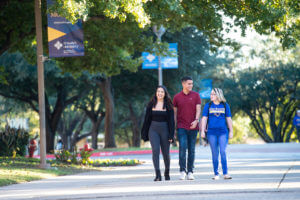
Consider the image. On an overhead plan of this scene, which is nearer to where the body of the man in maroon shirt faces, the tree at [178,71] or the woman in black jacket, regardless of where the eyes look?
the woman in black jacket

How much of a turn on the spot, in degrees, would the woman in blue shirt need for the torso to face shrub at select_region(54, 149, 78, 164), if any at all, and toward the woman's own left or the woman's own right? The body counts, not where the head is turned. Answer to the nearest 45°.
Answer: approximately 135° to the woman's own right

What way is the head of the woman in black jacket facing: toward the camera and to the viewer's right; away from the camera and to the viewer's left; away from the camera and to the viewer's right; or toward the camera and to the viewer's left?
toward the camera and to the viewer's right

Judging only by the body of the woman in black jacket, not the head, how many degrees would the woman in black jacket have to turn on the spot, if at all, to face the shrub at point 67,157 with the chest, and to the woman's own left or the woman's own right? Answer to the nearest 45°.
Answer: approximately 135° to the woman's own right

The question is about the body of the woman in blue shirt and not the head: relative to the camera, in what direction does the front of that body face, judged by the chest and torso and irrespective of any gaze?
toward the camera

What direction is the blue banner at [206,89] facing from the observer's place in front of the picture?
facing the viewer

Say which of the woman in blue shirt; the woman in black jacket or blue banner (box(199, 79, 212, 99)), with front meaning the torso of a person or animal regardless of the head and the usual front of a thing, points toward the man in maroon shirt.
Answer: the blue banner

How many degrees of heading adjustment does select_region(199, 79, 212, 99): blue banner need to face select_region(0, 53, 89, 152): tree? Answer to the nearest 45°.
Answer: approximately 90° to its right

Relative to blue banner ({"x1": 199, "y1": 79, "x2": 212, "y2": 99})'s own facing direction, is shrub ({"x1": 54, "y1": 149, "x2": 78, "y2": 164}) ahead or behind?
ahead

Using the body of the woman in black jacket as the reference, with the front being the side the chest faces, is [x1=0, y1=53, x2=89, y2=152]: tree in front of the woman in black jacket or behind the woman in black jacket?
behind

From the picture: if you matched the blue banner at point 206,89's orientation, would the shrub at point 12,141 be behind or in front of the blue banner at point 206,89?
in front

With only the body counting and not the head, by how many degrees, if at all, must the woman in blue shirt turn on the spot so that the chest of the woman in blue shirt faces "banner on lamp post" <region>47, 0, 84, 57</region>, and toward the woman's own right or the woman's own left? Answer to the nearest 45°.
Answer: approximately 135° to the woman's own right

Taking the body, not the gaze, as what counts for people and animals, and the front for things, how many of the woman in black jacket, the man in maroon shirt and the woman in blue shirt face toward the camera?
3

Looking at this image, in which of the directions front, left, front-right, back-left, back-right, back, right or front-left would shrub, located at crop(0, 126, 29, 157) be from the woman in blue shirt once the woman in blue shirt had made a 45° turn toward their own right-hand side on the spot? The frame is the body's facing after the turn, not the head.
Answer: right
